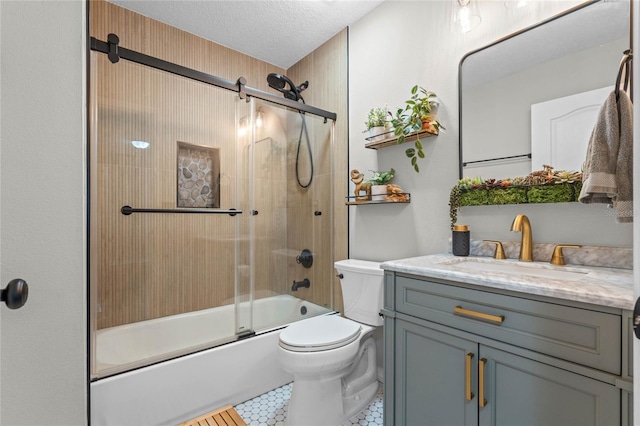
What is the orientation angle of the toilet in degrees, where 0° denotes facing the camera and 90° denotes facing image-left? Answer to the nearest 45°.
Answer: approximately 45°

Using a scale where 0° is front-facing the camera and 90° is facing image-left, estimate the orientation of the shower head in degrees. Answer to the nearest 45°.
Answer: approximately 45°
